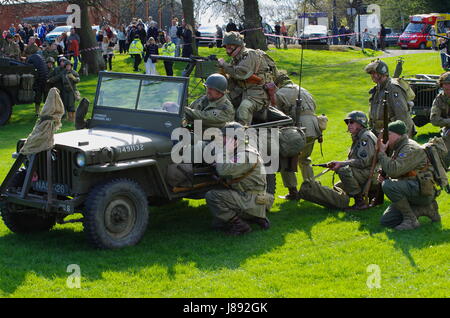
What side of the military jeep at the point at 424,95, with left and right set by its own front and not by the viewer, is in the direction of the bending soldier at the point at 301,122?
front

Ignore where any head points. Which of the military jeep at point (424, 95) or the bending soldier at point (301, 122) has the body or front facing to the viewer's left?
the bending soldier

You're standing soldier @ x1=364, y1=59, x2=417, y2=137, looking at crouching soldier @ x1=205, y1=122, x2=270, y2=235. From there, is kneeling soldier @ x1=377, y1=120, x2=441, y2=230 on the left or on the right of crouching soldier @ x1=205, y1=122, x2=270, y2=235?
left

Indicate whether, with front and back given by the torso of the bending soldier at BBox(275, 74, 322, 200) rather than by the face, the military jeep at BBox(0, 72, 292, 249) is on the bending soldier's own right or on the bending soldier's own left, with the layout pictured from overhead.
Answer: on the bending soldier's own left

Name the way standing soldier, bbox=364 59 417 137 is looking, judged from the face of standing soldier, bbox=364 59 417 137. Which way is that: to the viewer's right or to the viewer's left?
to the viewer's left

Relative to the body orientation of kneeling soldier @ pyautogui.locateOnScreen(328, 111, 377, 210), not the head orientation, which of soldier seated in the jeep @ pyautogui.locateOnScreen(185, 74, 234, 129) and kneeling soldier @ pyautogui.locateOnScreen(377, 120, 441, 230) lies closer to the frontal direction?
the soldier seated in the jeep

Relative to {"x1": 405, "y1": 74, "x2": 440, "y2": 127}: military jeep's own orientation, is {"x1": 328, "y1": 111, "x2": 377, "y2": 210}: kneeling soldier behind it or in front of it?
in front

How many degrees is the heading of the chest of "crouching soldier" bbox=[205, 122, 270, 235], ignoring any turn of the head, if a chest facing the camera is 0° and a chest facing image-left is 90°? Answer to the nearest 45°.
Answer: approximately 90°

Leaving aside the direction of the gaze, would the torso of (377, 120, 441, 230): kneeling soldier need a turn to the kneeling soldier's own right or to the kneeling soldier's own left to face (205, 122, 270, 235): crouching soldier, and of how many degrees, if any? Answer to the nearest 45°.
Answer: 0° — they already face them

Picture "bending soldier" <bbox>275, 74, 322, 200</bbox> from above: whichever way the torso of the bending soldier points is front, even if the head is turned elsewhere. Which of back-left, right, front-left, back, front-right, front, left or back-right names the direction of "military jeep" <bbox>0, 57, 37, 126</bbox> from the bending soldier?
front-right

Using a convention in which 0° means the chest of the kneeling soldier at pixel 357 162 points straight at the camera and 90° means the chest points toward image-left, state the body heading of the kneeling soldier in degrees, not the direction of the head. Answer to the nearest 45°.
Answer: approximately 90°

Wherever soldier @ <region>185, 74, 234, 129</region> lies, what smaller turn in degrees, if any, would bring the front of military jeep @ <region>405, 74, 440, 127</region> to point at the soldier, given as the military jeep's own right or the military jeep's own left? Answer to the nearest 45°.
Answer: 0° — it already faces them

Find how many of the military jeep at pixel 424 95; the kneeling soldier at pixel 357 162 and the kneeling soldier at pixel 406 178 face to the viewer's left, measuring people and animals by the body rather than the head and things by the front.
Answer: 2

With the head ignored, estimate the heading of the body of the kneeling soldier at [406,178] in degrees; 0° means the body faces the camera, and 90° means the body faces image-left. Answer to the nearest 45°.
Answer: approximately 90°

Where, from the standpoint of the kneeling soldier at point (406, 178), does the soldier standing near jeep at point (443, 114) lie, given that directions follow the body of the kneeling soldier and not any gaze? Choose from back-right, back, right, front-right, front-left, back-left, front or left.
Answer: right
